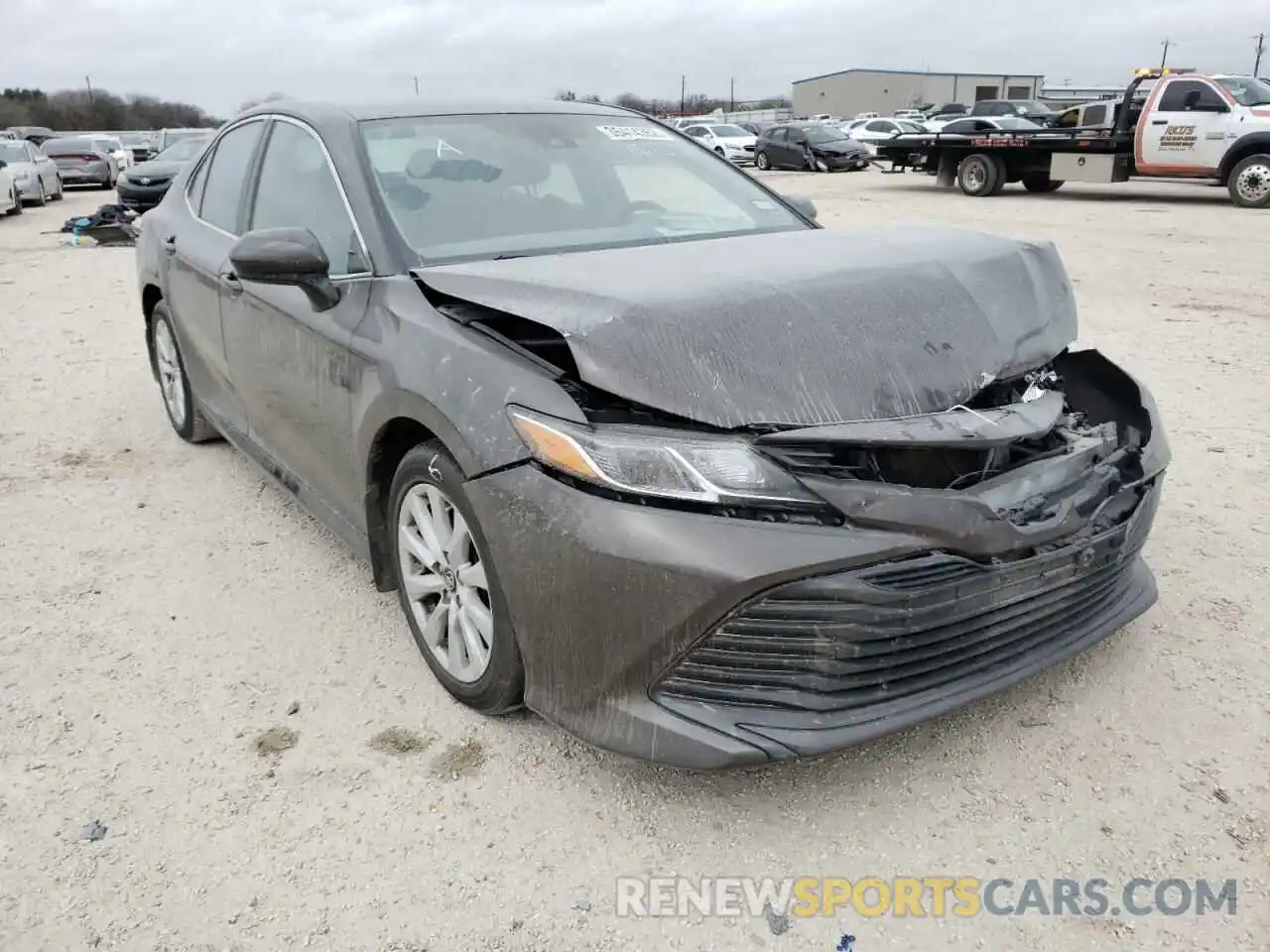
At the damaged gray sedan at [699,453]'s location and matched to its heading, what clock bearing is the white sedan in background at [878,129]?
The white sedan in background is roughly at 8 o'clock from the damaged gray sedan.

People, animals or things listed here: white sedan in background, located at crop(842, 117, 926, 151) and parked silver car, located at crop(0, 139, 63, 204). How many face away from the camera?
0

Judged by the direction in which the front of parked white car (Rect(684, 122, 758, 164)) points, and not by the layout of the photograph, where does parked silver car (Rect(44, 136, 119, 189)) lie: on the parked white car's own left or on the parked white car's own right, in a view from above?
on the parked white car's own right

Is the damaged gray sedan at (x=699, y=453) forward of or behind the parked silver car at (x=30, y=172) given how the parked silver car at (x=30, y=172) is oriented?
forward

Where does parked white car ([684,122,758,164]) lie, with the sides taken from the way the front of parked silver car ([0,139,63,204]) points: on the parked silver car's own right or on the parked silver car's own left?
on the parked silver car's own left

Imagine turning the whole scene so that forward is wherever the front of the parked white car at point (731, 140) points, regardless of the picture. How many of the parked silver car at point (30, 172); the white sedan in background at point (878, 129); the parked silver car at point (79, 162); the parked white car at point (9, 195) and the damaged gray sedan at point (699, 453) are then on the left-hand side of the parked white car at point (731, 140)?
1

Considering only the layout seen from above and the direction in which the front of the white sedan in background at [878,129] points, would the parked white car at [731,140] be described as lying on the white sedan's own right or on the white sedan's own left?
on the white sedan's own right

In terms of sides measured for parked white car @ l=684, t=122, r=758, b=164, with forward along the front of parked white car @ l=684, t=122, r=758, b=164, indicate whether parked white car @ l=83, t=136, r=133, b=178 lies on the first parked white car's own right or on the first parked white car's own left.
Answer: on the first parked white car's own right

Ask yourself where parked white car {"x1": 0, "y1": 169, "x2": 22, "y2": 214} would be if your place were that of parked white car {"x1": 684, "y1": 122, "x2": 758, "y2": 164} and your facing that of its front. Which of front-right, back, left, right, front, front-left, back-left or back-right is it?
right

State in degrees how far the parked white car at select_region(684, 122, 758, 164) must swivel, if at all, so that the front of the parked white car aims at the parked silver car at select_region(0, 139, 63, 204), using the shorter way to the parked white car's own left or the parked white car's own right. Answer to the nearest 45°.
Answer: approximately 90° to the parked white car's own right

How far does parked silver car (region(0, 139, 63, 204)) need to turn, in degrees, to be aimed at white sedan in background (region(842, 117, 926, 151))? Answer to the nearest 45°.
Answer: approximately 45° to its left
